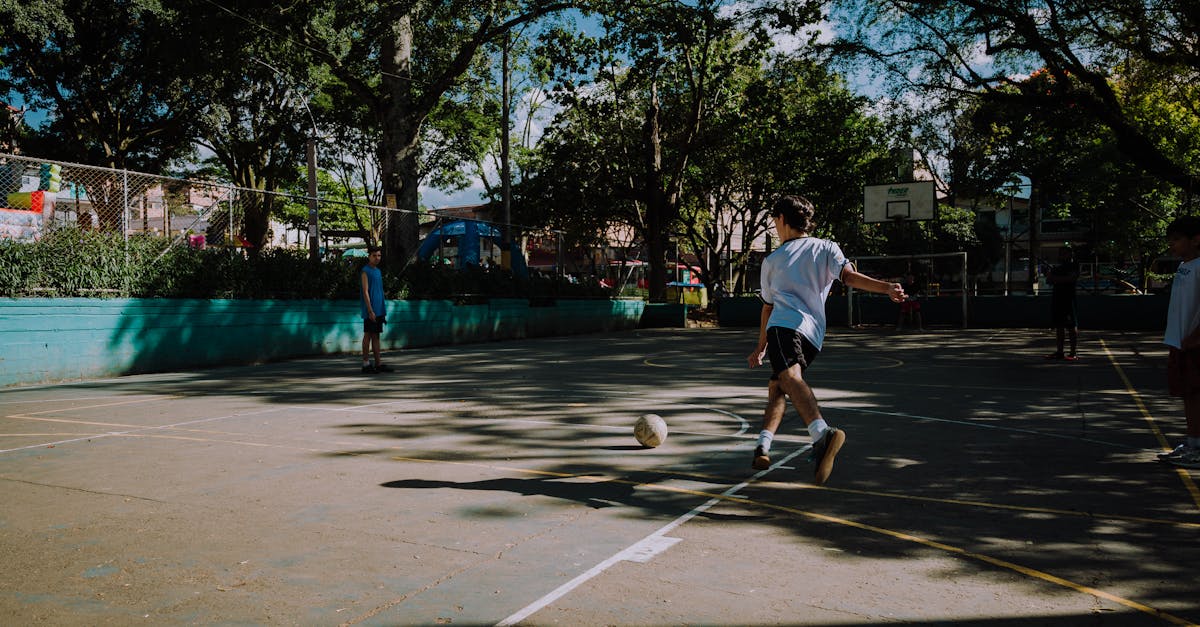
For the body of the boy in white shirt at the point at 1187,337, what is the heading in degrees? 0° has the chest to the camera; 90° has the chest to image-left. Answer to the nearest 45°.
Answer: approximately 90°

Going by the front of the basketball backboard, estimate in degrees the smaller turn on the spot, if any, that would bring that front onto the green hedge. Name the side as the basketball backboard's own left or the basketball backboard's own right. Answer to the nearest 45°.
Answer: approximately 45° to the basketball backboard's own right

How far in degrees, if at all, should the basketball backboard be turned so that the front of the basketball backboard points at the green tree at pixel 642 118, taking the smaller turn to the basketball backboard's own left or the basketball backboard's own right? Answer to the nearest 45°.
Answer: approximately 90° to the basketball backboard's own right

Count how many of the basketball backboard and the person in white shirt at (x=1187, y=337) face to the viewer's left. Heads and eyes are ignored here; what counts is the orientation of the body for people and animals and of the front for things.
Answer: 1

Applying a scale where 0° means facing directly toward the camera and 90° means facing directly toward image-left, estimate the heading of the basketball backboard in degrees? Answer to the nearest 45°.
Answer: approximately 0°

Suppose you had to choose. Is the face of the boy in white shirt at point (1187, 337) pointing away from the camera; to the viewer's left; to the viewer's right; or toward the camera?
to the viewer's left

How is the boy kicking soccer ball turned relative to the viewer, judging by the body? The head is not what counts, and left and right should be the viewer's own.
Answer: facing away from the viewer and to the left of the viewer

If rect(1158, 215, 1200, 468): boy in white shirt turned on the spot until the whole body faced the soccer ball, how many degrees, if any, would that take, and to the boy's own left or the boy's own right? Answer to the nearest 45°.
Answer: approximately 45° to the boy's own left

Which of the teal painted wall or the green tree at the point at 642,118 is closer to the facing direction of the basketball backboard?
the teal painted wall
